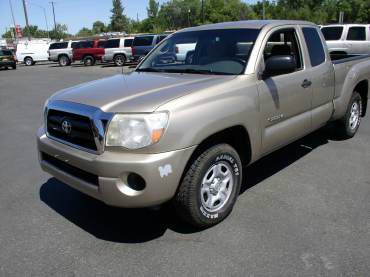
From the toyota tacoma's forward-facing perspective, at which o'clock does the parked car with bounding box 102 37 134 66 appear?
The parked car is roughly at 4 o'clock from the toyota tacoma.

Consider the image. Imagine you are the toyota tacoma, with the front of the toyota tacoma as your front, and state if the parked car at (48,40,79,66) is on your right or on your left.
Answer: on your right

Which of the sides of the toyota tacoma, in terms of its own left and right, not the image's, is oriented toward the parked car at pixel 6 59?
right

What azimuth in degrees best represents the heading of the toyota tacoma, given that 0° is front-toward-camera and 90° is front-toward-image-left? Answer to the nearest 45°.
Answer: approximately 45°

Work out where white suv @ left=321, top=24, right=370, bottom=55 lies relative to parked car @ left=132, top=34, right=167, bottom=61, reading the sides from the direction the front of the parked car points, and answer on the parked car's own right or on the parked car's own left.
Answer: on the parked car's own right

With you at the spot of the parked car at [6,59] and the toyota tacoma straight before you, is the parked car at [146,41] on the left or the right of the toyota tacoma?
left

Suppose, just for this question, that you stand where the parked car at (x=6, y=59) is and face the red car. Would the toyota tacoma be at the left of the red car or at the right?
right
